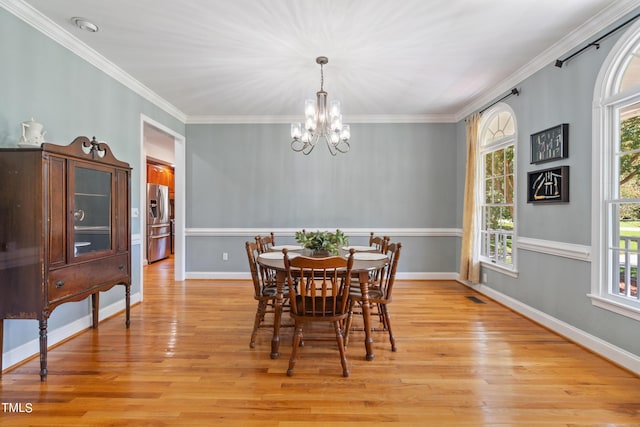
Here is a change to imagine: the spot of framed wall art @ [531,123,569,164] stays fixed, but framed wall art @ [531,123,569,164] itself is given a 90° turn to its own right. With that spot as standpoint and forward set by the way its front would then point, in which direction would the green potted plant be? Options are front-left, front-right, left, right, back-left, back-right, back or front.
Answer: left

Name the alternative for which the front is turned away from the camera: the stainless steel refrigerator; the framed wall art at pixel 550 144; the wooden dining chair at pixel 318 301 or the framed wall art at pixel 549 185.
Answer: the wooden dining chair

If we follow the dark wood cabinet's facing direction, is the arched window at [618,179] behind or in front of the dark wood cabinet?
in front

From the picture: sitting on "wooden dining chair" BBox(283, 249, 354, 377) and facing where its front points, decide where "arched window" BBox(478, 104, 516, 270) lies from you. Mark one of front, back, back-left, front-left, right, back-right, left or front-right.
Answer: front-right

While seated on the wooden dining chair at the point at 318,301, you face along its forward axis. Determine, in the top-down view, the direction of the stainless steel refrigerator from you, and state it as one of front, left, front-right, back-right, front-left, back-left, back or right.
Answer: front-left

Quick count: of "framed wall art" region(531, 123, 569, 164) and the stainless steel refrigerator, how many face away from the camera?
0

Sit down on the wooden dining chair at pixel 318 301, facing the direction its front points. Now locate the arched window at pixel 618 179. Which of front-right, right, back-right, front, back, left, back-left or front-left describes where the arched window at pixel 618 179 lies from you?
right

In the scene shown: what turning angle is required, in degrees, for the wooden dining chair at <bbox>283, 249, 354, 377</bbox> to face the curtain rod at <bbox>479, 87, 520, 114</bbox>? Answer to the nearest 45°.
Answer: approximately 45° to its right

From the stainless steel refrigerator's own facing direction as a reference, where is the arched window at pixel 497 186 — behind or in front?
in front

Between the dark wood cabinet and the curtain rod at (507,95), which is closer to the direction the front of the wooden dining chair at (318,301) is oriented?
the curtain rod

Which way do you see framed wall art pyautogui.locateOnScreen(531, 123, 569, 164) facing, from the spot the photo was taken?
facing the viewer and to the left of the viewer

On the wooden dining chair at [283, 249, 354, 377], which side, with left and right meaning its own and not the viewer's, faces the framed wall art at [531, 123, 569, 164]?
right

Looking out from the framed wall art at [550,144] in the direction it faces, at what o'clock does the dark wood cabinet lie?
The dark wood cabinet is roughly at 12 o'clock from the framed wall art.

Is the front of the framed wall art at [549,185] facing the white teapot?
yes

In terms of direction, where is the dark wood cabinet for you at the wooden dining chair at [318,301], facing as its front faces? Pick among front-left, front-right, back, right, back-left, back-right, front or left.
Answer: left

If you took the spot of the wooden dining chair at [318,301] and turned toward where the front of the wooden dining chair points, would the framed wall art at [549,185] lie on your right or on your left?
on your right

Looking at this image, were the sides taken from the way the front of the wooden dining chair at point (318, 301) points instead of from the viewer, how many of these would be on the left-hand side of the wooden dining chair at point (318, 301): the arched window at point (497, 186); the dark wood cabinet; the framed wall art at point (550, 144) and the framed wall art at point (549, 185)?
1

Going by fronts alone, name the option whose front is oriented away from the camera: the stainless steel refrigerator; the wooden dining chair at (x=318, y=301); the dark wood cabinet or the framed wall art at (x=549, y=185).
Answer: the wooden dining chair

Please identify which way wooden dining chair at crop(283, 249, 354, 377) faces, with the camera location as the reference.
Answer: facing away from the viewer

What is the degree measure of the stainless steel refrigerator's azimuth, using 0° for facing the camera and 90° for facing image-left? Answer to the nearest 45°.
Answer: approximately 315°
